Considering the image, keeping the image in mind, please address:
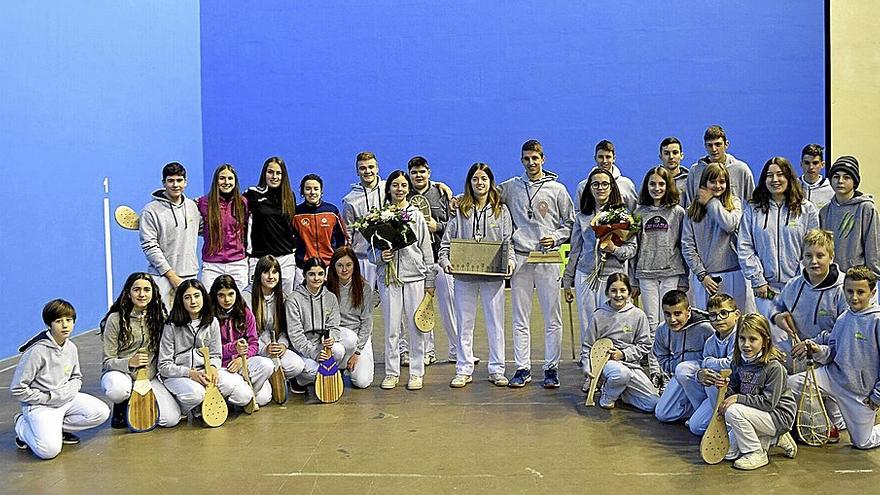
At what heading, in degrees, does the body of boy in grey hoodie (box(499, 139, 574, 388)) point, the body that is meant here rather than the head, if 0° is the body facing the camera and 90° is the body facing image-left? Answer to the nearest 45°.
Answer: approximately 0°

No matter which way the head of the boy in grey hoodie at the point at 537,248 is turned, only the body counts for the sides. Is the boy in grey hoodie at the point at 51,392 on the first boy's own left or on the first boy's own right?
on the first boy's own right

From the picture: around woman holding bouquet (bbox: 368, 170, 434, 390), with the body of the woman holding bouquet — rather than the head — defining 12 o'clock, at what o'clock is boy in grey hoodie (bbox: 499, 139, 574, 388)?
The boy in grey hoodie is roughly at 9 o'clock from the woman holding bouquet.

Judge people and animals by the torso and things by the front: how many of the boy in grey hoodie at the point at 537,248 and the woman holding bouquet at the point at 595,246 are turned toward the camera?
2

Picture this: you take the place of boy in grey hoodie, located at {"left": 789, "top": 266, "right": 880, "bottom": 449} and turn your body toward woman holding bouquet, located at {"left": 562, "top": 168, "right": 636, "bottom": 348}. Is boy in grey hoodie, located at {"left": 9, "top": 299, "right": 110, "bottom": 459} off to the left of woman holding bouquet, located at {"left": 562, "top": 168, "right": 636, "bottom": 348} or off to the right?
left

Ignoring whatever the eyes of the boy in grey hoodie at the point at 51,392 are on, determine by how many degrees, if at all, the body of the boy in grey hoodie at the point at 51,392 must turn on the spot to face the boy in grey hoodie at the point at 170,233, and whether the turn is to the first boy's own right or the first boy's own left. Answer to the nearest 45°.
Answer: approximately 90° to the first boy's own left

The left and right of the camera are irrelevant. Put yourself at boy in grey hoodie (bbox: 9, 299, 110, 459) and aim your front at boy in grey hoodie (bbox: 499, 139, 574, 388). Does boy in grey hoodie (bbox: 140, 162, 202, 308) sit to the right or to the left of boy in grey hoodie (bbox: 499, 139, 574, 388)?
left
